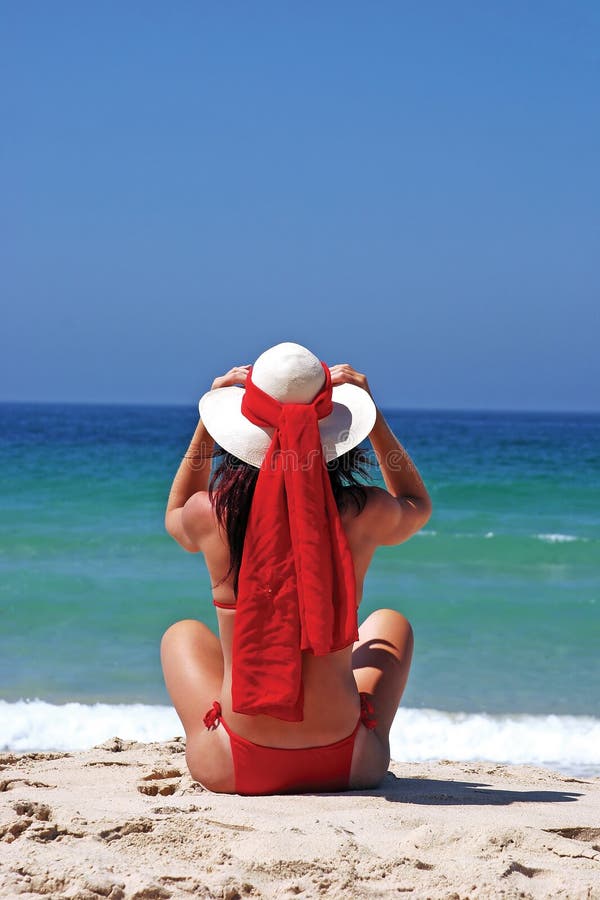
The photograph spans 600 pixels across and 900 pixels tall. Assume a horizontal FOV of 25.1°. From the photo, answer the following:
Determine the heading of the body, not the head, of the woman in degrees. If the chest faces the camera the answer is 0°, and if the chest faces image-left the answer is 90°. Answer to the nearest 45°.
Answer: approximately 180°

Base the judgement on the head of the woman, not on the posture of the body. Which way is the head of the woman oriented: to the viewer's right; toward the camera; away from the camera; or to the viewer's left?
away from the camera
